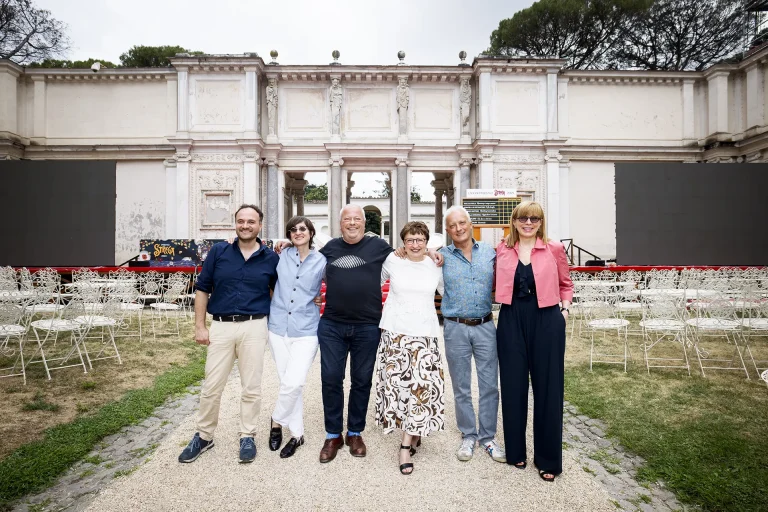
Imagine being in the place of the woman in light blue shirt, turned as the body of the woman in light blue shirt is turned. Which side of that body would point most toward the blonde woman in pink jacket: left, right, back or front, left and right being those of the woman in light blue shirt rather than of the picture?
left

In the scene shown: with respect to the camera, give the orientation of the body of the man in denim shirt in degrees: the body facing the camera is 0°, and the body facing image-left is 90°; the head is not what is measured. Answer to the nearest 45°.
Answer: approximately 0°

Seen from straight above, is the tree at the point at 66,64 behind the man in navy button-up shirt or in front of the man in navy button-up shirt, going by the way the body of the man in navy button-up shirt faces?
behind

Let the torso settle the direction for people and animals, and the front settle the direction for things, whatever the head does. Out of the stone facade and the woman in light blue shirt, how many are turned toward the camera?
2

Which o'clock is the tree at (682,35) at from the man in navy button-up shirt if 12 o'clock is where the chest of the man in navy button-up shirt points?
The tree is roughly at 8 o'clock from the man in navy button-up shirt.
